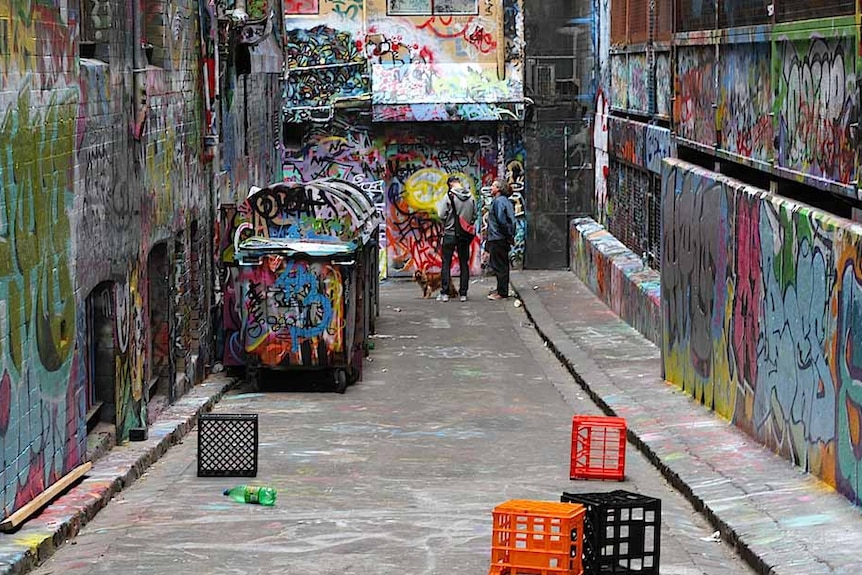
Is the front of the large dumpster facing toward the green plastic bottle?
yes

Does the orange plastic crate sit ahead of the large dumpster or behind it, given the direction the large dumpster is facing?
ahead

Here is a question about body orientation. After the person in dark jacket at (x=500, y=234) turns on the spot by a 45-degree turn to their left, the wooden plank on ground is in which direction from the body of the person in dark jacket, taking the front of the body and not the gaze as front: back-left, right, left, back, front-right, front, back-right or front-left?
front-left

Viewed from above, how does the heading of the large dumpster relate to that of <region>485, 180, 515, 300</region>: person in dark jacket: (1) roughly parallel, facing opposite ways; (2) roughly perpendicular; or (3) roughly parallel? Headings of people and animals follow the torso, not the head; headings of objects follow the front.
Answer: roughly perpendicular

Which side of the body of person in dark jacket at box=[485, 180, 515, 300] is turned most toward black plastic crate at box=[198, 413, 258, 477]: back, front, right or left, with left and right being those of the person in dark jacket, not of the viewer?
left

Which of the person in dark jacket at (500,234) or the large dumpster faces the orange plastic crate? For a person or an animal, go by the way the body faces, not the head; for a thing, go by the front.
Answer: the large dumpster

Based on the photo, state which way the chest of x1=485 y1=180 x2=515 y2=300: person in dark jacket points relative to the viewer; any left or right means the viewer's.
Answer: facing to the left of the viewer

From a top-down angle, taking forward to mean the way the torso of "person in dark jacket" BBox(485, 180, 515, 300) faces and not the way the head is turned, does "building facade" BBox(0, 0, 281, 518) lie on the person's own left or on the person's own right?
on the person's own left

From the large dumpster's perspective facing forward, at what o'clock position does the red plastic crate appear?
The red plastic crate is roughly at 11 o'clock from the large dumpster.

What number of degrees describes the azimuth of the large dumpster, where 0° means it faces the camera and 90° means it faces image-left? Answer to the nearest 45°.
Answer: approximately 0°

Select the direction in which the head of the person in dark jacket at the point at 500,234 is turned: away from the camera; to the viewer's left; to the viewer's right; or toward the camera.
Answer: to the viewer's left

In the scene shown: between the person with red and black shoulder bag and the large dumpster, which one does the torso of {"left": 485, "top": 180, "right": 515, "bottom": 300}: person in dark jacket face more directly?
the person with red and black shoulder bag

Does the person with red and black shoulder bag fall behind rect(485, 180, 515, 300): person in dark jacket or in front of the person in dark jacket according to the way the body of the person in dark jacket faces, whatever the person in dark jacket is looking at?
in front

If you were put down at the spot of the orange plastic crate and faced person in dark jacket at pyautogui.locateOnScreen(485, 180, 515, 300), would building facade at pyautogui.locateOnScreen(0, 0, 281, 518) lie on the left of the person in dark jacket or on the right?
left
